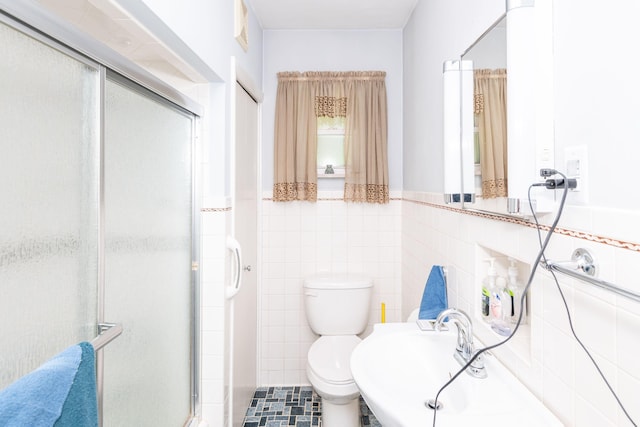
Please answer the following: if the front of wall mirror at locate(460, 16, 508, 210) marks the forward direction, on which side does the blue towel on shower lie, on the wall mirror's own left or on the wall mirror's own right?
on the wall mirror's own left

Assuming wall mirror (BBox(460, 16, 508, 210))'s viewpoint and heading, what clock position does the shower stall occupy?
The shower stall is roughly at 11 o'clock from the wall mirror.

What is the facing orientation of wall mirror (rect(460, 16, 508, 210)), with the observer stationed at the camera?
facing to the left of the viewer

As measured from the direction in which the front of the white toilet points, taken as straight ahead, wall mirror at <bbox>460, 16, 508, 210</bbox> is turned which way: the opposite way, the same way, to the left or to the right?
to the right

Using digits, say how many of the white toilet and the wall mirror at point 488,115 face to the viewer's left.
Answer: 1
